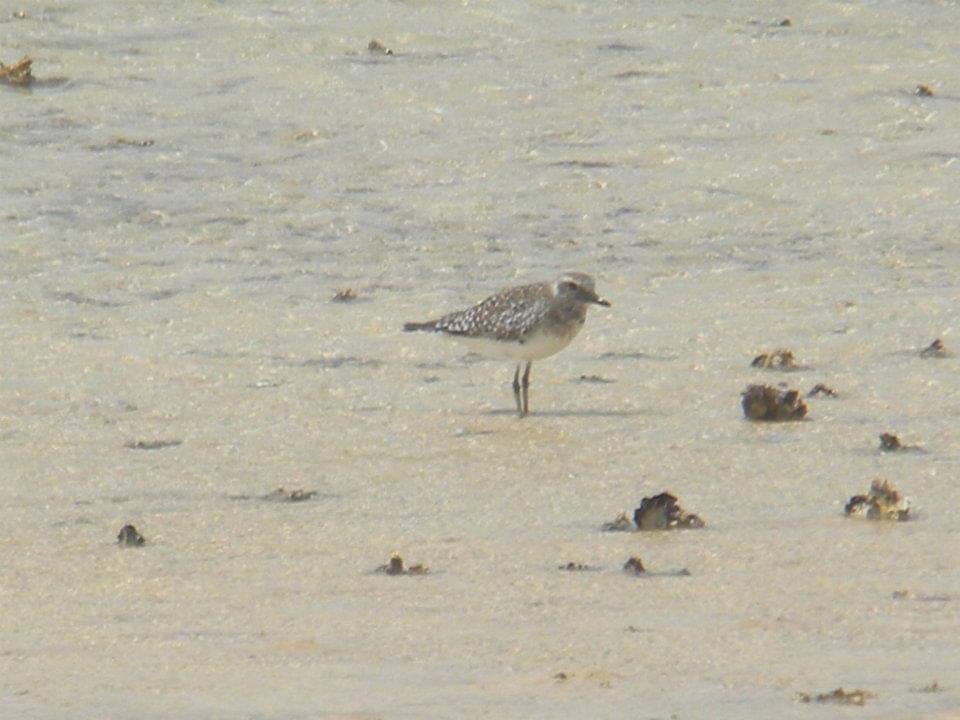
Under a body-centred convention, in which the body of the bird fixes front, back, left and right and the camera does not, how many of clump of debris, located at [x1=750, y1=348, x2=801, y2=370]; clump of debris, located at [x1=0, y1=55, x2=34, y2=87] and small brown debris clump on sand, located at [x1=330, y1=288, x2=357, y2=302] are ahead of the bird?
1

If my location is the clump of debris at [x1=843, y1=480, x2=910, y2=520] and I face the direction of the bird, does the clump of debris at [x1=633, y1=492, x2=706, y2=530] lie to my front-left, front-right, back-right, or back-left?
front-left

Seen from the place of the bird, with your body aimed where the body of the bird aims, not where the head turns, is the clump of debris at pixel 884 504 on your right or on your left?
on your right

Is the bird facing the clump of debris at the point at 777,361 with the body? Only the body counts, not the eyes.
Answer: yes

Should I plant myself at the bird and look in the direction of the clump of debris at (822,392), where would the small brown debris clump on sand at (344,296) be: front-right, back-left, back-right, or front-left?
back-left

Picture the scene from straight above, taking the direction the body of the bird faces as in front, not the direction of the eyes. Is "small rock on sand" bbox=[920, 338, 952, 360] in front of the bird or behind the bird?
in front

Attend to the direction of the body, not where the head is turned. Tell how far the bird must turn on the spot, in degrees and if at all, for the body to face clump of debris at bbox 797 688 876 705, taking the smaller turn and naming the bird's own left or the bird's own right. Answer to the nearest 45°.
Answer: approximately 90° to the bird's own right

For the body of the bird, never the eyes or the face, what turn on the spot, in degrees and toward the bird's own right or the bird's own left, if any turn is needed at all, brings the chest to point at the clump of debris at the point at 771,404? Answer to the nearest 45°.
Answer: approximately 45° to the bird's own right

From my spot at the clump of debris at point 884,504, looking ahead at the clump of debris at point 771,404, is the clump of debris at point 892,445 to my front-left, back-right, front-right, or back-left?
front-right

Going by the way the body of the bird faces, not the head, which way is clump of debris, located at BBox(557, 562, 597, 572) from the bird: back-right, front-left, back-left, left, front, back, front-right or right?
right

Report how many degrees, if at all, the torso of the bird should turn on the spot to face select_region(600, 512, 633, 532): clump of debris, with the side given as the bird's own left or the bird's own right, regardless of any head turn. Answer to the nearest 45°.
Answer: approximately 90° to the bird's own right

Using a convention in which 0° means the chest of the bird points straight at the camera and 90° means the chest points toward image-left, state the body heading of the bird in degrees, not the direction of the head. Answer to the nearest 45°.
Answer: approximately 270°
